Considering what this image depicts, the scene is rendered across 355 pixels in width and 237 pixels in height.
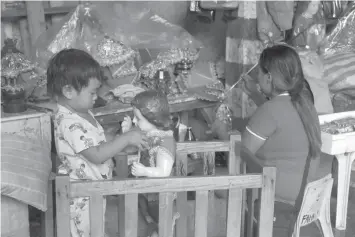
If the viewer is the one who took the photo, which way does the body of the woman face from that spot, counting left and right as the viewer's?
facing away from the viewer and to the left of the viewer

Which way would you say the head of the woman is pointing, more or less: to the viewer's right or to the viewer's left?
to the viewer's left

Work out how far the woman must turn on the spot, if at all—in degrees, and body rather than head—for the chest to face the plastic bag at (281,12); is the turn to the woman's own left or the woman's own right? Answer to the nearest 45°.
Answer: approximately 45° to the woman's own right

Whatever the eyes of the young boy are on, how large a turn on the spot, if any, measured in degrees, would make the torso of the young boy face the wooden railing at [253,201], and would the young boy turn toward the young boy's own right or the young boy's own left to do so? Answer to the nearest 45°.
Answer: approximately 45° to the young boy's own right

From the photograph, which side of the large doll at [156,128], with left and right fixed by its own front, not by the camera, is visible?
left

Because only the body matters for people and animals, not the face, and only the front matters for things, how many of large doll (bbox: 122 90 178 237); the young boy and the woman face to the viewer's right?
1

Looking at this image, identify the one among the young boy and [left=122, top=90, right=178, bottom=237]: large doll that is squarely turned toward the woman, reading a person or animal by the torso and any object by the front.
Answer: the young boy

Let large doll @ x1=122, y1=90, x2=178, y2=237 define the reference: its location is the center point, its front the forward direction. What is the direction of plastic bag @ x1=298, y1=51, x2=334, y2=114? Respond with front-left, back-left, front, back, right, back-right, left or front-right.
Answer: back-right

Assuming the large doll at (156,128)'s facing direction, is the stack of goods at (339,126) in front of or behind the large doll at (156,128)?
behind

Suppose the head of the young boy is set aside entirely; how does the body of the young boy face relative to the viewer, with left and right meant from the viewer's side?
facing to the right of the viewer

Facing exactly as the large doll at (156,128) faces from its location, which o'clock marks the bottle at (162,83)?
The bottle is roughly at 3 o'clock from the large doll.

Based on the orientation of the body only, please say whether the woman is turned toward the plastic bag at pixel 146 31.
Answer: yes

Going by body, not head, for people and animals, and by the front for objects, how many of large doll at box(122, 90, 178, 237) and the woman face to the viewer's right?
0

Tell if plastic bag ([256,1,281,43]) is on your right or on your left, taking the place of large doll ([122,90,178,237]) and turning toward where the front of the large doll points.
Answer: on your right

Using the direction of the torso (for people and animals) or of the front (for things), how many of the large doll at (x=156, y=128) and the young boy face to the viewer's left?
1

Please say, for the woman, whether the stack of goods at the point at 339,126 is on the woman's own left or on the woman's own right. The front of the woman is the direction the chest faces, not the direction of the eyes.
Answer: on the woman's own right
